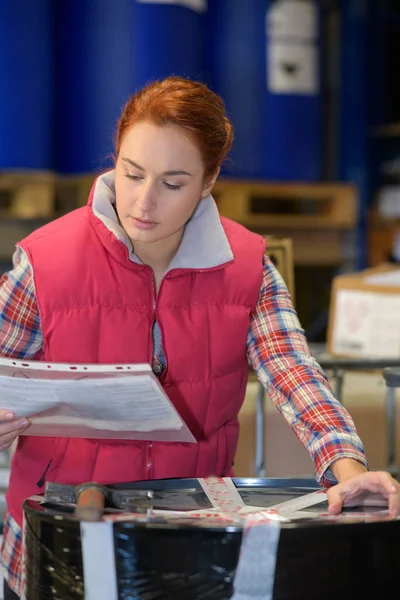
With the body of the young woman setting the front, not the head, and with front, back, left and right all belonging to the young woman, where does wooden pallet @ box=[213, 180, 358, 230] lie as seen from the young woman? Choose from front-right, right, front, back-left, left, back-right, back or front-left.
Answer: back

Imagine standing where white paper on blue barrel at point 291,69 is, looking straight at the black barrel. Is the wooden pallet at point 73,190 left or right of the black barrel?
right

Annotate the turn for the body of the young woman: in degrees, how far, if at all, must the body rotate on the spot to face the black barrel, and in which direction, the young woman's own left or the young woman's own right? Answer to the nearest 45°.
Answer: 0° — they already face it

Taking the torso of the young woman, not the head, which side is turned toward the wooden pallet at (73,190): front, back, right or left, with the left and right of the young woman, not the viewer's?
back

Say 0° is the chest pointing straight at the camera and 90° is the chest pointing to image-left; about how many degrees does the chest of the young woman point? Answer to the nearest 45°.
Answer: approximately 0°

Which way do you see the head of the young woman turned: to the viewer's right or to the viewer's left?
to the viewer's left

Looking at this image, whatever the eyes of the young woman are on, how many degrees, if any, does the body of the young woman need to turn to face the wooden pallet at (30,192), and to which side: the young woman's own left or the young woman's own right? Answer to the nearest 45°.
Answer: approximately 180°

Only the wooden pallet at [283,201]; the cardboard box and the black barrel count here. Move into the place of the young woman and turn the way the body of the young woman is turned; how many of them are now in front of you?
1

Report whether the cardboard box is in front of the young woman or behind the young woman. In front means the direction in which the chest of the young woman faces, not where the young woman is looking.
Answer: behind
